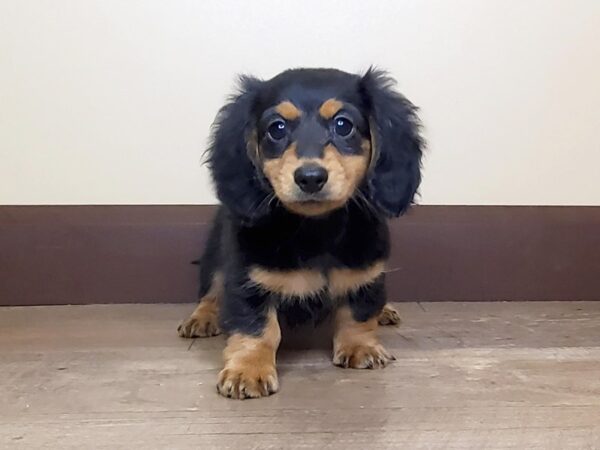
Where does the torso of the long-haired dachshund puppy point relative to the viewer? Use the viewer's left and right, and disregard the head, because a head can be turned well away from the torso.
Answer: facing the viewer
